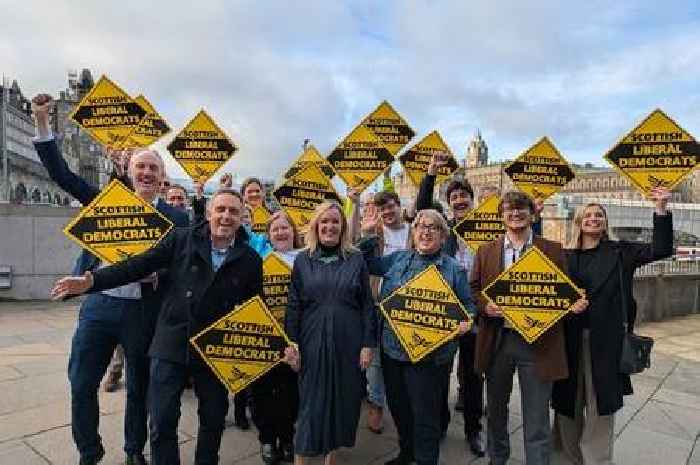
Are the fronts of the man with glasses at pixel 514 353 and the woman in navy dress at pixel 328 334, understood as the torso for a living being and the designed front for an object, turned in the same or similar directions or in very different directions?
same or similar directions

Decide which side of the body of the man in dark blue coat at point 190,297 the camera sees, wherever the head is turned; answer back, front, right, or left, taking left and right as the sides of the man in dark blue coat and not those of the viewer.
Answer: front

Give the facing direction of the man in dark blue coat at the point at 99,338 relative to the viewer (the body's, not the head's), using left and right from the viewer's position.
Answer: facing the viewer

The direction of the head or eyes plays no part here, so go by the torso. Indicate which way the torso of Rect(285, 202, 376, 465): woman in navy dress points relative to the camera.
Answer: toward the camera

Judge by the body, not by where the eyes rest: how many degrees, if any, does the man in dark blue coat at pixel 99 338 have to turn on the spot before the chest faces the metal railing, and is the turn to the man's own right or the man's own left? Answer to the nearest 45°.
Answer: approximately 90° to the man's own left

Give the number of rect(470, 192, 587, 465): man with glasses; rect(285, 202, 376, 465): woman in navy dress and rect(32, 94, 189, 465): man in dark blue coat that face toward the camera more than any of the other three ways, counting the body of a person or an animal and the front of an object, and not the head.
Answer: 3

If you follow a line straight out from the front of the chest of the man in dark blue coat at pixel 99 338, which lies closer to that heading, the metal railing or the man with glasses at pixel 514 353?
the man with glasses

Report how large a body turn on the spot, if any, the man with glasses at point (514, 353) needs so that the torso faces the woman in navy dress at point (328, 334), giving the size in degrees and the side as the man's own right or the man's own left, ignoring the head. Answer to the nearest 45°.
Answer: approximately 45° to the man's own right

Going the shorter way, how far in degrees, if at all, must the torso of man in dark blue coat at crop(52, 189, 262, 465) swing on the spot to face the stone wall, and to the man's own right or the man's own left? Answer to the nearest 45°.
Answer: approximately 180°

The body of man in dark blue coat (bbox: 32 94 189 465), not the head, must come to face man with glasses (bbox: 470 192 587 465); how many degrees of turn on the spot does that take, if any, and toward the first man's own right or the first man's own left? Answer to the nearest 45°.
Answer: approximately 90° to the first man's own left

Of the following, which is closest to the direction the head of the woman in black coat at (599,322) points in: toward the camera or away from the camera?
toward the camera

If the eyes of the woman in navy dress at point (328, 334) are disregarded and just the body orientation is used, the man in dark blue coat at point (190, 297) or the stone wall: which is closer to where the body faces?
the man in dark blue coat

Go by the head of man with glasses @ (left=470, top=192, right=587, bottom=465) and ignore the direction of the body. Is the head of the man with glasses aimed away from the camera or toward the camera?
toward the camera
